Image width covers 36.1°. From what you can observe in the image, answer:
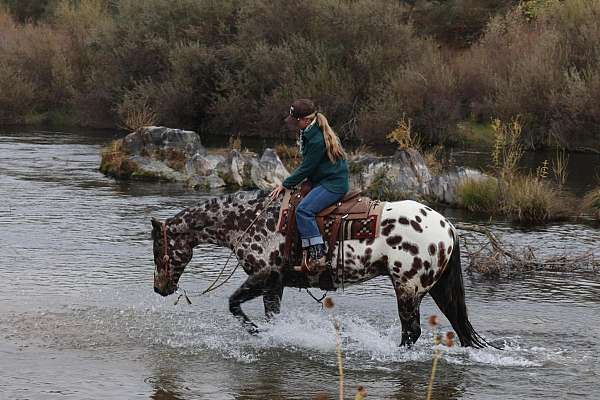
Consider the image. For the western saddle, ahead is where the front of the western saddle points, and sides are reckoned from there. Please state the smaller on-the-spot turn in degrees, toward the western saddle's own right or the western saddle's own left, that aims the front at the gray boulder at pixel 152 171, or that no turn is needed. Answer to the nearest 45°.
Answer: approximately 90° to the western saddle's own right

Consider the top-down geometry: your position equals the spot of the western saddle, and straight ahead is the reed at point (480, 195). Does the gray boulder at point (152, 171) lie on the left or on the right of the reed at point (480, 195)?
left

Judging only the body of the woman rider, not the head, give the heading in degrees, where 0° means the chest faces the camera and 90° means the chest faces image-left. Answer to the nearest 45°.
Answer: approximately 90°

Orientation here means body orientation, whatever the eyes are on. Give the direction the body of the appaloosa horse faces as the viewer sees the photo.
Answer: to the viewer's left

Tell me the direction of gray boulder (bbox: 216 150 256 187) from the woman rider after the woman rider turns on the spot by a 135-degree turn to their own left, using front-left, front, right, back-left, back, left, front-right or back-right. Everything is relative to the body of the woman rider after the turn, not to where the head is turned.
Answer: back-left

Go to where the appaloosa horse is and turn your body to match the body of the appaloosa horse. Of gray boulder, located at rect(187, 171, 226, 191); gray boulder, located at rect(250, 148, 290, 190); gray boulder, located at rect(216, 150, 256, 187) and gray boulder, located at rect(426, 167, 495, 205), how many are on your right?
4

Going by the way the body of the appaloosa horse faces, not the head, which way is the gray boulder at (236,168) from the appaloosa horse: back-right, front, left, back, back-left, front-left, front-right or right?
right

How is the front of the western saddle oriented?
to the viewer's left

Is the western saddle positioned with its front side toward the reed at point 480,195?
no

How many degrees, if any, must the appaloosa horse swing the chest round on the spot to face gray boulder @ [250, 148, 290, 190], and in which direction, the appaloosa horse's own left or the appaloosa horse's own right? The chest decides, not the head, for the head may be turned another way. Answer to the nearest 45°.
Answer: approximately 90° to the appaloosa horse's own right

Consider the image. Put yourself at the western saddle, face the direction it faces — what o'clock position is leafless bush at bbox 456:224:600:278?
The leafless bush is roughly at 4 o'clock from the western saddle.
